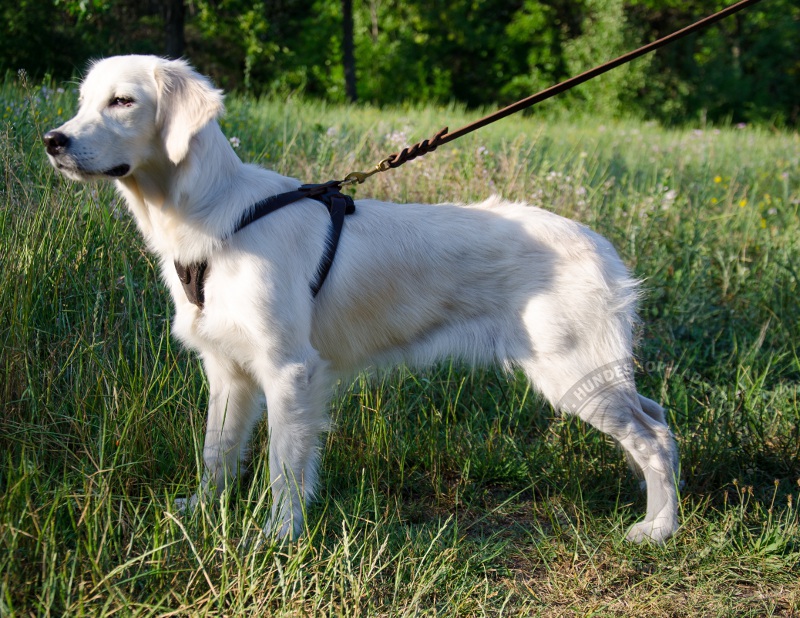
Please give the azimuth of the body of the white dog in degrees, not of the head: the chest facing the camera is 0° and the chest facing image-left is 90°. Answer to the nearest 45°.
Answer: approximately 90°

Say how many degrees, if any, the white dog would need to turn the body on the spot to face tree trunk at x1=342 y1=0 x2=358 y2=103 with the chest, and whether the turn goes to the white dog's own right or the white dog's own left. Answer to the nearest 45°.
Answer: approximately 90° to the white dog's own right

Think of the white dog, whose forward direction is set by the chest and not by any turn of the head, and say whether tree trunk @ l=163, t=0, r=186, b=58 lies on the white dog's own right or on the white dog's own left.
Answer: on the white dog's own right
